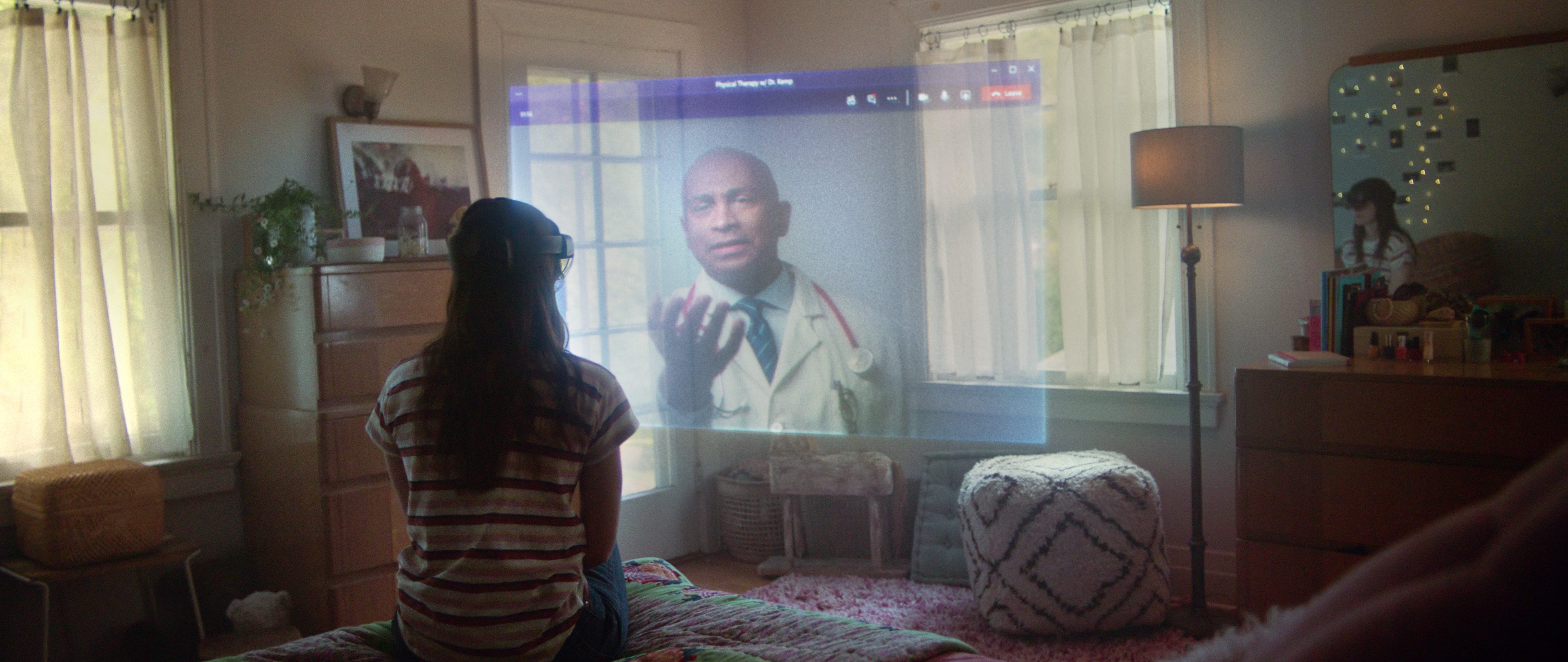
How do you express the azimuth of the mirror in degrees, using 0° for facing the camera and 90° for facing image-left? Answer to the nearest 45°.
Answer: approximately 45°

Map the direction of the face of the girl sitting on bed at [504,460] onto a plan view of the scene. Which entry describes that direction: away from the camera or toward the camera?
away from the camera

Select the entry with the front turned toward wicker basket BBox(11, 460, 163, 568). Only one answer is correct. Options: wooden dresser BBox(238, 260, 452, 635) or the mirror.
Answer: the mirror

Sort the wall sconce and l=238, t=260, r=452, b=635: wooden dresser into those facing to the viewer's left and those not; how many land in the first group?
0

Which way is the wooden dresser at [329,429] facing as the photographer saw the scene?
facing the viewer and to the right of the viewer

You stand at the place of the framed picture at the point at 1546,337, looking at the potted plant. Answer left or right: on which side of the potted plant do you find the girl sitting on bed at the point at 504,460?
left

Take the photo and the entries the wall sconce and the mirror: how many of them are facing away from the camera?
0

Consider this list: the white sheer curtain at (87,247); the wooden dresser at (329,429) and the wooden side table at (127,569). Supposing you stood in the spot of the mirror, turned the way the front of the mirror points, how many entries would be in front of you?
3

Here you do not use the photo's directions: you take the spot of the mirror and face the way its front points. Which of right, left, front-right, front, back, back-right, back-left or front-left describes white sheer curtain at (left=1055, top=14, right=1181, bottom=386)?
front-right

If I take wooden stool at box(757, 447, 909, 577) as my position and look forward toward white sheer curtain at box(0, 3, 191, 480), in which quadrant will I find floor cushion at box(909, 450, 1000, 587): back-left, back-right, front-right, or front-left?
back-left

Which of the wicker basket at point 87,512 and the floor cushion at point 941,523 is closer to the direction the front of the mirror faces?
the wicker basket
